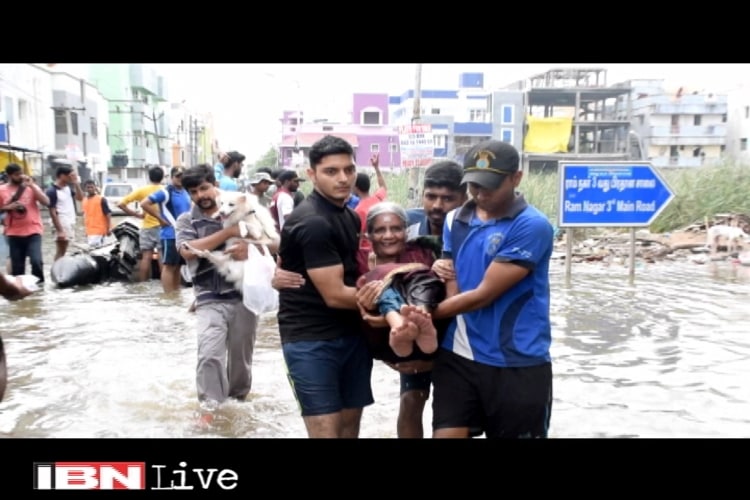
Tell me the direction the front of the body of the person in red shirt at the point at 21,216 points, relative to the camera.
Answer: toward the camera

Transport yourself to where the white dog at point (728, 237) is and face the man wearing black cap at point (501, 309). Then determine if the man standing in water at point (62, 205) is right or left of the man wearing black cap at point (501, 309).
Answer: right

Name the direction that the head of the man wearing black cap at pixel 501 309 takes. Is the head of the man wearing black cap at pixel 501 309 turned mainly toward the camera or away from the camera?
toward the camera

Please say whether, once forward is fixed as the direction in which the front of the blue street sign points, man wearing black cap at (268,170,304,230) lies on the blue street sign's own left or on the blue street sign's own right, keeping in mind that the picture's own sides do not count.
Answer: on the blue street sign's own right

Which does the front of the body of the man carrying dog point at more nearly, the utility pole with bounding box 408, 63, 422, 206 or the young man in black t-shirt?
the young man in black t-shirt

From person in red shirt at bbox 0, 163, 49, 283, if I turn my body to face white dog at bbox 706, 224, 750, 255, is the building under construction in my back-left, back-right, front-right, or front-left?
front-left

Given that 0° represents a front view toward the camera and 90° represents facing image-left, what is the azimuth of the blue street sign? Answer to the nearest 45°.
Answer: approximately 0°

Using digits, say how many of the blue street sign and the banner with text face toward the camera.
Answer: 2

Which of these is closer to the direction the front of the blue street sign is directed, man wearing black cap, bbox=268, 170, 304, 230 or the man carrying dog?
the man carrying dog

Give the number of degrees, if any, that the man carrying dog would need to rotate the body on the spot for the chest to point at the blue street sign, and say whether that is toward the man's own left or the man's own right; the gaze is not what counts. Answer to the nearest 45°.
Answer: approximately 90° to the man's own left

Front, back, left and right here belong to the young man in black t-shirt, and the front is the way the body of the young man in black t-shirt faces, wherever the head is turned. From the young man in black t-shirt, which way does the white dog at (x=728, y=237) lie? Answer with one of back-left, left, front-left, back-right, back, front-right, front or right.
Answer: left

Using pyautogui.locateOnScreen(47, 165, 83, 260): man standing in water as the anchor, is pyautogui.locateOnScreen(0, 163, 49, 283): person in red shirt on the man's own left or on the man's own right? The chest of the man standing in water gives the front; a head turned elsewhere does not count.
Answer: on the man's own right

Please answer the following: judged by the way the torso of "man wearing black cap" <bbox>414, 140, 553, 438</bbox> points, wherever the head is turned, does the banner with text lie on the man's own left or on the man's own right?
on the man's own right

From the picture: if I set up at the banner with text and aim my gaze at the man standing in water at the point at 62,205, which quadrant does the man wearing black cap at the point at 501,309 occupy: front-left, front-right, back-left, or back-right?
front-left

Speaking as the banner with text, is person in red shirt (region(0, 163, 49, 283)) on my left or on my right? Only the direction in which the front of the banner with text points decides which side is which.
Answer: on my right

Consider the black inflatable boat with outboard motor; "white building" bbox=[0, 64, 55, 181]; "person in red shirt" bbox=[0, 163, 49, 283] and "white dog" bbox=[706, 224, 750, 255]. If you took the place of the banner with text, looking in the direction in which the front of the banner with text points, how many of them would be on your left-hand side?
1

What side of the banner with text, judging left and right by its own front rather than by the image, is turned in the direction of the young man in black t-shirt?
front

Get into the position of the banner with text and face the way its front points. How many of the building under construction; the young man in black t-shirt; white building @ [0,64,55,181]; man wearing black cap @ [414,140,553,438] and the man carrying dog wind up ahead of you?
3
